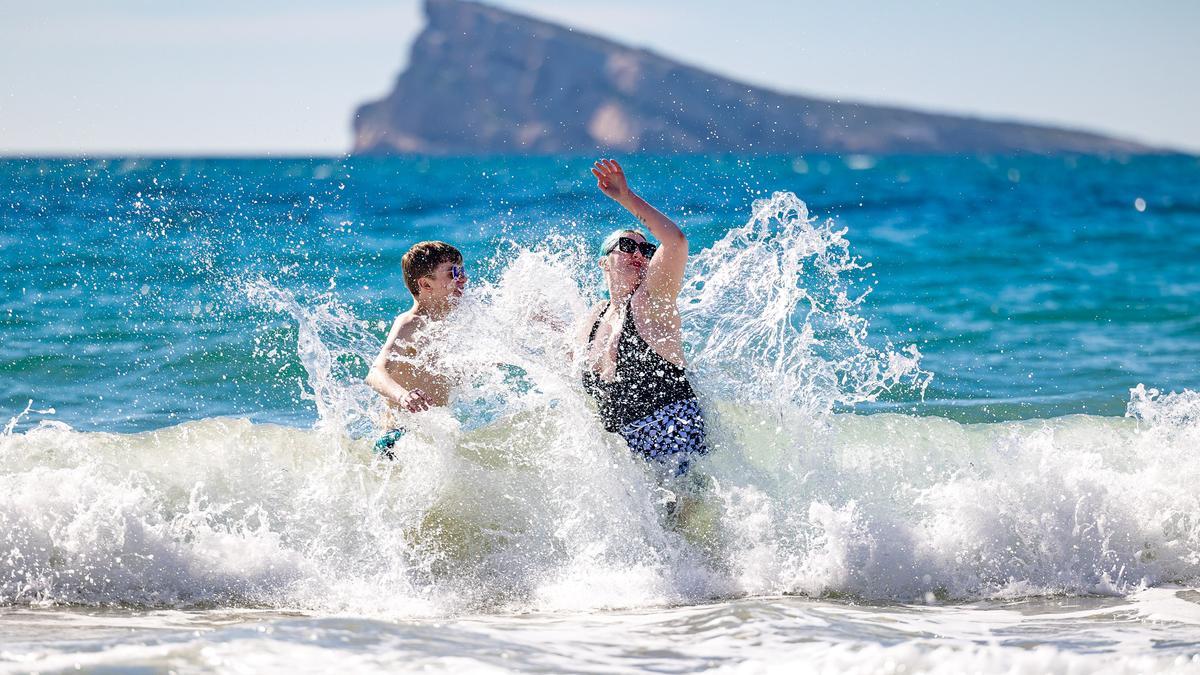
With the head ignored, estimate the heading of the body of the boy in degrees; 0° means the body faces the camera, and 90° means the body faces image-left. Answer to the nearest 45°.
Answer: approximately 270°
